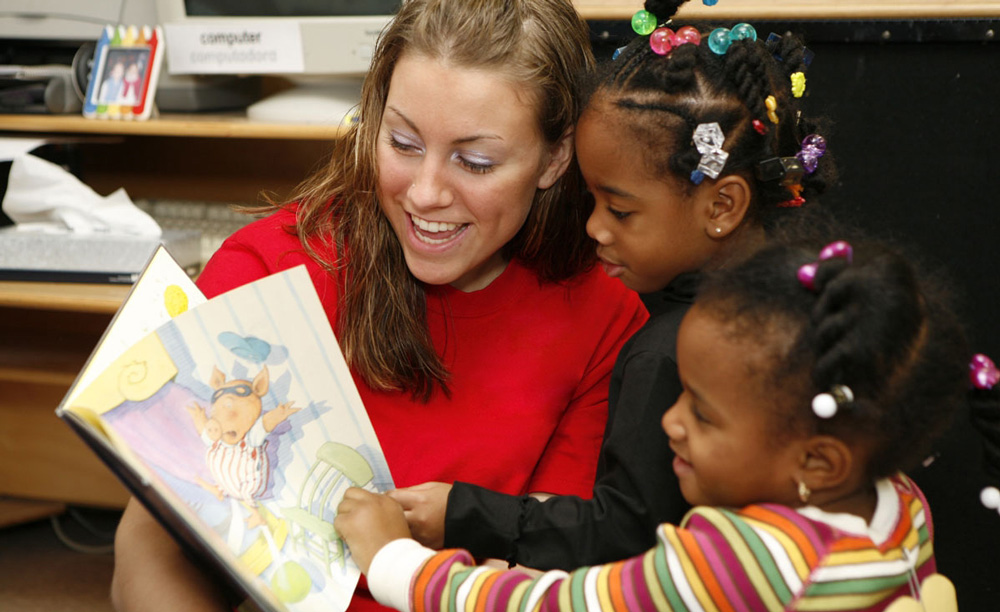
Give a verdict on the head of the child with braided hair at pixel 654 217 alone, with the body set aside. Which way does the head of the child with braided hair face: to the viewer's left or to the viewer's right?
to the viewer's left

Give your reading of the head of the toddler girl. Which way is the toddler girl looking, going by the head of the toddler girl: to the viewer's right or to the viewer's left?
to the viewer's left

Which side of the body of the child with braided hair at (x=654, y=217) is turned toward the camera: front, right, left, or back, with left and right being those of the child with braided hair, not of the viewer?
left

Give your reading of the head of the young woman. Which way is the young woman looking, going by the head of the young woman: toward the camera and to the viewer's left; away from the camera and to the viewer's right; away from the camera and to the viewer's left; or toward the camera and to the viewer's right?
toward the camera and to the viewer's left

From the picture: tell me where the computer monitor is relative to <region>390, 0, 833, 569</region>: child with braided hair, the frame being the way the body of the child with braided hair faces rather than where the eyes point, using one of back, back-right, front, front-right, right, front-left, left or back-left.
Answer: front-right

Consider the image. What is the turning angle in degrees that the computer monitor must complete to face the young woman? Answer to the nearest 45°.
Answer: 0° — it already faces them
